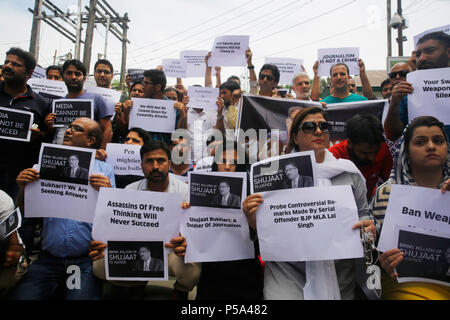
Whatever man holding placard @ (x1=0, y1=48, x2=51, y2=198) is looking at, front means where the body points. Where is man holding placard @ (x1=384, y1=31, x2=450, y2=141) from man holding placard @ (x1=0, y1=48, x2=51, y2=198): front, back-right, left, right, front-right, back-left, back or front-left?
left

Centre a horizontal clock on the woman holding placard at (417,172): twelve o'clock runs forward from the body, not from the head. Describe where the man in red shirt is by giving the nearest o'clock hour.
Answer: The man in red shirt is roughly at 5 o'clock from the woman holding placard.

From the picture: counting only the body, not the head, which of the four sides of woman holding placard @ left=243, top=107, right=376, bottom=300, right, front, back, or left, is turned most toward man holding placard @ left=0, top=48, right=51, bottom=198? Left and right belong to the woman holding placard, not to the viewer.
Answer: right

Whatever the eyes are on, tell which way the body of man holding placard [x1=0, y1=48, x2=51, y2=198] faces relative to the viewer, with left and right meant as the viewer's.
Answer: facing the viewer and to the left of the viewer

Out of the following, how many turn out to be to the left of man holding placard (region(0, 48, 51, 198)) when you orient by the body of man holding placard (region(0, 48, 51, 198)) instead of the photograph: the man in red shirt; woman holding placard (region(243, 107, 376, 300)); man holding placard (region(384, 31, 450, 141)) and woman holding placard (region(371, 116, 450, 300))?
4

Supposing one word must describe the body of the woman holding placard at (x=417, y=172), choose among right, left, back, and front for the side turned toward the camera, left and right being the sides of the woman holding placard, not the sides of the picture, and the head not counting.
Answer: front

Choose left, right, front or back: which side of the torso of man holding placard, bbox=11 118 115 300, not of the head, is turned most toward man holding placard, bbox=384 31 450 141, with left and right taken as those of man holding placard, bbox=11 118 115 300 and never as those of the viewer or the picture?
left

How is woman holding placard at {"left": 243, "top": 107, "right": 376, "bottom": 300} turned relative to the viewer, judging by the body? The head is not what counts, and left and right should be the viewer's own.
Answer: facing the viewer

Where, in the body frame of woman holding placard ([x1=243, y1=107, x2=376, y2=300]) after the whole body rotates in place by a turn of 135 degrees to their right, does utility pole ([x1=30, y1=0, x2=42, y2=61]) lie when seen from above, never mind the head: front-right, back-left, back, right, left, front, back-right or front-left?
front

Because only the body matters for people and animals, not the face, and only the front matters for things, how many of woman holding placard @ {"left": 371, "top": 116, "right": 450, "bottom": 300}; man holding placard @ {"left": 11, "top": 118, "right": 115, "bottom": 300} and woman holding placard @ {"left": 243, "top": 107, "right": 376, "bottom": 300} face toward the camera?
3

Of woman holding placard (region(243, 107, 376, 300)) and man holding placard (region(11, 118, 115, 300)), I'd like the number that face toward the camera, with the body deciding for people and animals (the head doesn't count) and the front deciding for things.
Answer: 2

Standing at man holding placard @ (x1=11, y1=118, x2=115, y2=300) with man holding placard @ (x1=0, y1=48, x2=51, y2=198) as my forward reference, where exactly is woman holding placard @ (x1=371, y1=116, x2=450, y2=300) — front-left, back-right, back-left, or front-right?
back-right
